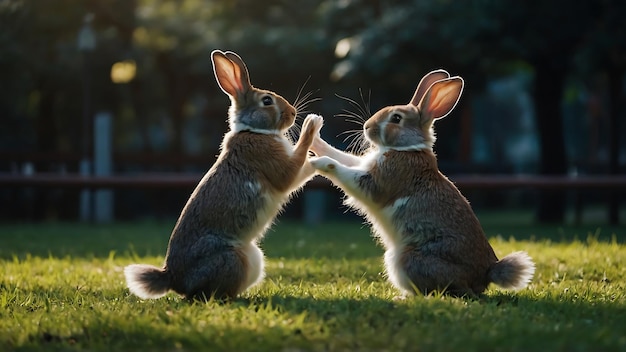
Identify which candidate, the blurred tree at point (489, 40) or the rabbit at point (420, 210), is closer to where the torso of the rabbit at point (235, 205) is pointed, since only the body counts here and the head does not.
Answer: the rabbit

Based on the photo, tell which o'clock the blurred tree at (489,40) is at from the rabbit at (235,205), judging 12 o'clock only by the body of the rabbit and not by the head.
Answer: The blurred tree is roughly at 10 o'clock from the rabbit.

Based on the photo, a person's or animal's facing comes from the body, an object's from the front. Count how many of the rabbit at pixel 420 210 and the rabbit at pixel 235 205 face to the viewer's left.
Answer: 1

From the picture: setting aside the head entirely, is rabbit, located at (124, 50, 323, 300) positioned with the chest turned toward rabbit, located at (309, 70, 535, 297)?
yes

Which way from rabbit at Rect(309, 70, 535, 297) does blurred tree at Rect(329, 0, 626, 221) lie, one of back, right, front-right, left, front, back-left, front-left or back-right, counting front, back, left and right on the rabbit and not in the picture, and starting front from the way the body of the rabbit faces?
right

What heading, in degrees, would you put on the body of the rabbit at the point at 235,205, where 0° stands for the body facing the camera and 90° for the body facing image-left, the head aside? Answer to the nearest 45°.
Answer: approximately 270°

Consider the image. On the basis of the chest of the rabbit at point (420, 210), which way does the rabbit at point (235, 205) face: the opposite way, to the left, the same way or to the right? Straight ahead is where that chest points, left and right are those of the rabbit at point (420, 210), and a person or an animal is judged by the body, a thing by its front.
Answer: the opposite way

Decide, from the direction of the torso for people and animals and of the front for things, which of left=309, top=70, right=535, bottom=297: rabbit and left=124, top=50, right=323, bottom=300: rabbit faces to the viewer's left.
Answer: left=309, top=70, right=535, bottom=297: rabbit

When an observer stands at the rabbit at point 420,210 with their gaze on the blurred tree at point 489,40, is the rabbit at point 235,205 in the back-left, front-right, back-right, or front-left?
back-left

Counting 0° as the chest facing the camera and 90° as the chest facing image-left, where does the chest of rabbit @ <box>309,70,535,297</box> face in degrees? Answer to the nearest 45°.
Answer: approximately 90°
